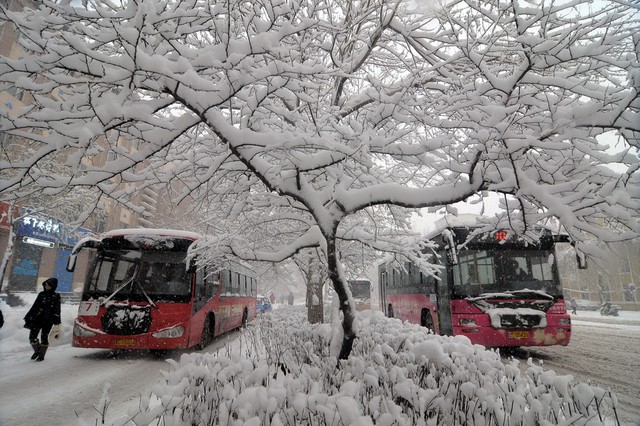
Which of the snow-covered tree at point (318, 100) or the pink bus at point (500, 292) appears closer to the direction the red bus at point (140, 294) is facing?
the snow-covered tree

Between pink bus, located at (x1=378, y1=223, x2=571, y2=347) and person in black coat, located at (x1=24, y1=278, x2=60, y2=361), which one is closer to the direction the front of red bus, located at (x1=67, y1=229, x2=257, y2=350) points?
the person in black coat

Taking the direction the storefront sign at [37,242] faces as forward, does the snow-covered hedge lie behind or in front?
in front

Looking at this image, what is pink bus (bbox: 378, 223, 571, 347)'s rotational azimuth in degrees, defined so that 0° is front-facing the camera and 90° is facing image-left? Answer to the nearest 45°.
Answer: approximately 315°

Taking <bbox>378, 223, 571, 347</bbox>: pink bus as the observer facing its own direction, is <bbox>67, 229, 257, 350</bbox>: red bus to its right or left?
on its right

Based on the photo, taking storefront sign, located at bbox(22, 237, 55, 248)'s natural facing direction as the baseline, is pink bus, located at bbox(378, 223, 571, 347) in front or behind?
in front

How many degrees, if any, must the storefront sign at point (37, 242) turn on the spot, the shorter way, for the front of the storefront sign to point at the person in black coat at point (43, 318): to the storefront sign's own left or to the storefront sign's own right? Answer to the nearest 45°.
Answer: approximately 45° to the storefront sign's own right

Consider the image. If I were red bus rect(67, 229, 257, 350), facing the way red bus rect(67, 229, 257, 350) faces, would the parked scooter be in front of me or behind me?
behind

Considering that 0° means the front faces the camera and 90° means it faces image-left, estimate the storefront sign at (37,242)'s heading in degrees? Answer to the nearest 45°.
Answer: approximately 315°

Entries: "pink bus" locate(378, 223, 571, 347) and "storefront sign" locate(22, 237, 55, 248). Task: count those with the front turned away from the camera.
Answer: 0
